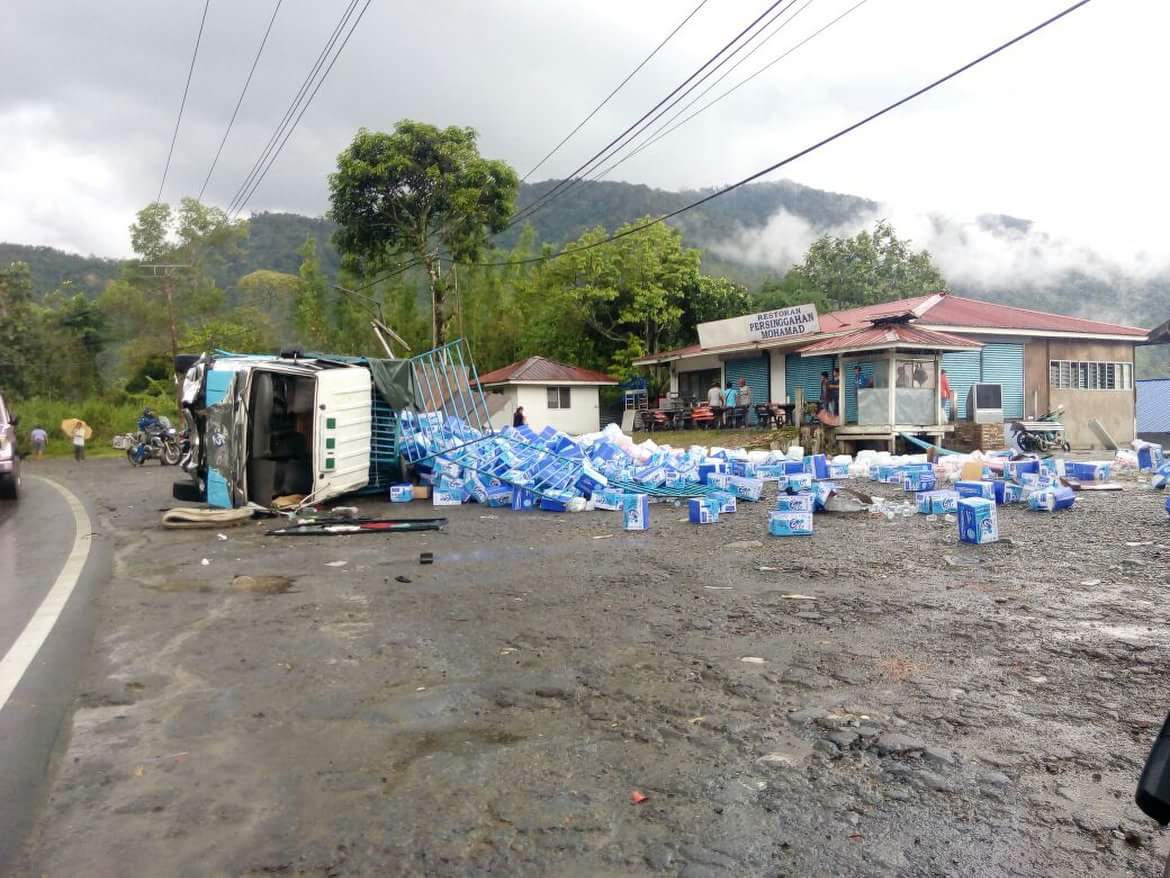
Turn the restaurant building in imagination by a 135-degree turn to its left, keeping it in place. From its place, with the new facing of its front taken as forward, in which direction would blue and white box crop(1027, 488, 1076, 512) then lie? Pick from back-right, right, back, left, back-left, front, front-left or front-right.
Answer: right

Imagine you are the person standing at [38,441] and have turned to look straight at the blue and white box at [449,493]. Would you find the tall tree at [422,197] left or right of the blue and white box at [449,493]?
left

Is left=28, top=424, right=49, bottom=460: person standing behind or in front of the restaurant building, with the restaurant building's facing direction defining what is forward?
in front

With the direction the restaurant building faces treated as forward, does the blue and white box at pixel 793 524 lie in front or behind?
in front

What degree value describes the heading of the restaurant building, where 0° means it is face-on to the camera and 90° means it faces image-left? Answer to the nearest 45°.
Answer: approximately 45°

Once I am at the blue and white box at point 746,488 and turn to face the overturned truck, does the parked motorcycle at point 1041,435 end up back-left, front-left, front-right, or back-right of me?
back-right
